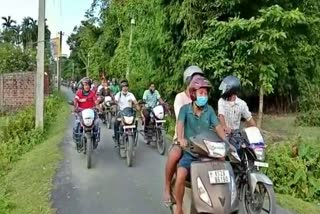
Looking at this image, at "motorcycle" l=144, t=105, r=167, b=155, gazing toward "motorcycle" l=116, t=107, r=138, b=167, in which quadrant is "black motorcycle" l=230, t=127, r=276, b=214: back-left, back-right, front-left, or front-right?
front-left

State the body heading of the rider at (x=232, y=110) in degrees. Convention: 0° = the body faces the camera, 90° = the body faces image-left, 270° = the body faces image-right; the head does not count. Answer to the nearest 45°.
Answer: approximately 315°

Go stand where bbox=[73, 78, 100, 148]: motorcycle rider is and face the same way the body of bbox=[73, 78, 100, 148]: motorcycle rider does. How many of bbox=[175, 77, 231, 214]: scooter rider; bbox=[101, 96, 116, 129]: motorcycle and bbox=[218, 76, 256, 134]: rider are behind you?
1

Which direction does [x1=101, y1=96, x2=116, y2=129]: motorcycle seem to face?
toward the camera

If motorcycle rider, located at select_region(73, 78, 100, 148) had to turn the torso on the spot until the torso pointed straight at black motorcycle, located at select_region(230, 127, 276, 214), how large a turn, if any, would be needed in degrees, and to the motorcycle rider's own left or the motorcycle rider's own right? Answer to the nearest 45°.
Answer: approximately 45° to the motorcycle rider's own left

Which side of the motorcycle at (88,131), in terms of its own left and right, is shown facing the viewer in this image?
front

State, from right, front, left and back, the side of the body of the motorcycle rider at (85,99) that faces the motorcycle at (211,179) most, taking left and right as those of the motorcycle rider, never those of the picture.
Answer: front

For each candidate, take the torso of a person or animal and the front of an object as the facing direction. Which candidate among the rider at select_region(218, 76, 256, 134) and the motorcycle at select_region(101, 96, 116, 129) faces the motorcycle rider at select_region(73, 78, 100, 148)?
the motorcycle

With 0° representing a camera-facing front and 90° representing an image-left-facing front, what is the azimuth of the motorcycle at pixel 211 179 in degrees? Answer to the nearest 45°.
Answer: approximately 315°

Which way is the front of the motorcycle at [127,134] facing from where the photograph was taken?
facing the viewer

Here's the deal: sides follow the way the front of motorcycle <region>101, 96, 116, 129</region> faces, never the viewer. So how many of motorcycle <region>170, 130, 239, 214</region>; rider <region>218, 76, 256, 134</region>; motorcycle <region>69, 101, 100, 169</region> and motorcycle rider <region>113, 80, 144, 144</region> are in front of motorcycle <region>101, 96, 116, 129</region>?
4

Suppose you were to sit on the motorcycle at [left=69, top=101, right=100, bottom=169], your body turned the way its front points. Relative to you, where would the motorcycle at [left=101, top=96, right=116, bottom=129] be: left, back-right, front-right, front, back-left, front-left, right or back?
back

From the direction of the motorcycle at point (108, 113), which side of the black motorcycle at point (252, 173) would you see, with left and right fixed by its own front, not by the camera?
back

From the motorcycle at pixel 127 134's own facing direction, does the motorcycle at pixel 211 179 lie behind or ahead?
ahead

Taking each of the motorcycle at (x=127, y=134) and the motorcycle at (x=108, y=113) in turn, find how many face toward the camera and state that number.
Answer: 2

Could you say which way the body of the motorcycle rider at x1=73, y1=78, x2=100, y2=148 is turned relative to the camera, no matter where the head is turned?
toward the camera

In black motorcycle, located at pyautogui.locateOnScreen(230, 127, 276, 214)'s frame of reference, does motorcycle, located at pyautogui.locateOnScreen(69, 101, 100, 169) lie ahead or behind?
behind
